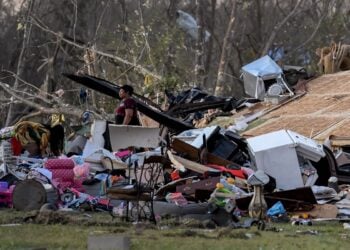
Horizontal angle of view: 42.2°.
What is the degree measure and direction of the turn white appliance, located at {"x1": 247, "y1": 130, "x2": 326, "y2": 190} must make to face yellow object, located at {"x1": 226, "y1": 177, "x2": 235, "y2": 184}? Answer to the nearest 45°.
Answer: approximately 135° to its right

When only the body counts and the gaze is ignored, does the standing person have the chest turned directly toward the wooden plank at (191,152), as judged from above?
no

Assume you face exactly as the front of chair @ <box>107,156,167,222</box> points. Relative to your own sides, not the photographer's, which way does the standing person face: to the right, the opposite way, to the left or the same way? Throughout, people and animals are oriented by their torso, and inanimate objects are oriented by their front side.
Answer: the same way

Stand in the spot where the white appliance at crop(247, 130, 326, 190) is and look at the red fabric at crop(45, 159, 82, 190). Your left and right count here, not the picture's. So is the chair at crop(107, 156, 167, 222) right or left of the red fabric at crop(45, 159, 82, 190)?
left
